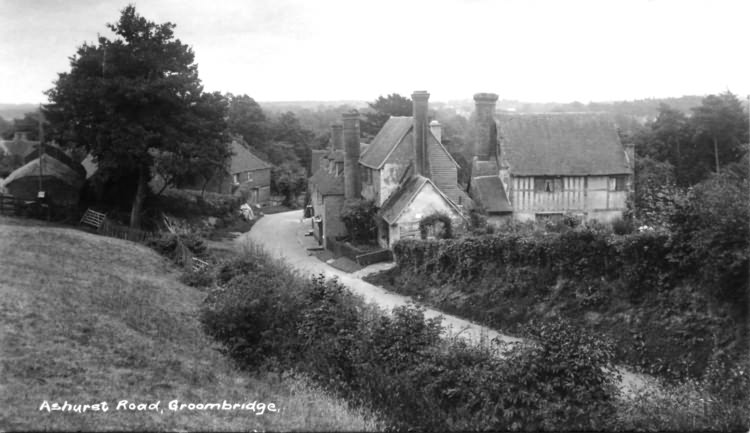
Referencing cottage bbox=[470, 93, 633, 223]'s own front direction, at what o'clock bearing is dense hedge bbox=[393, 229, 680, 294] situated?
The dense hedge is roughly at 12 o'clock from the cottage.

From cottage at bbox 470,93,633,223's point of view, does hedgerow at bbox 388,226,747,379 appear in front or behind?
in front

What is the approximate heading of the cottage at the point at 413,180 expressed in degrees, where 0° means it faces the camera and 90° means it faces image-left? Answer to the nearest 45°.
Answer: approximately 45°

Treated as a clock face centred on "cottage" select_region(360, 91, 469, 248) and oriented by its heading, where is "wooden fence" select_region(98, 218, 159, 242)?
The wooden fence is roughly at 1 o'clock from the cottage.

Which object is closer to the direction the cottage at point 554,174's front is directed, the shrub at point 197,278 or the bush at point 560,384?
the bush

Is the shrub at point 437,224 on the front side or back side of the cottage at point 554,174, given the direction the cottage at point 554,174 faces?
on the front side

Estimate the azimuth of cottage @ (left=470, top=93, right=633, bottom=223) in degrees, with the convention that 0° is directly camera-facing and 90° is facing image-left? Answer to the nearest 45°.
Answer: approximately 0°

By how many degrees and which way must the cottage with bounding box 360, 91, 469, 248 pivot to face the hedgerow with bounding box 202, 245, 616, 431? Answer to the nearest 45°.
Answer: approximately 45° to its left

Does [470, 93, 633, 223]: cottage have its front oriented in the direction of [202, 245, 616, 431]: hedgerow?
yes

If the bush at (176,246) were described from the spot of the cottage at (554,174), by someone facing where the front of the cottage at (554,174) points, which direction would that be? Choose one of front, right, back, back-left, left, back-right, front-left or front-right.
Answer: front-right

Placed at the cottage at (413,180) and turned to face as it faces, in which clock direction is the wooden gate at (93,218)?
The wooden gate is roughly at 1 o'clock from the cottage.
